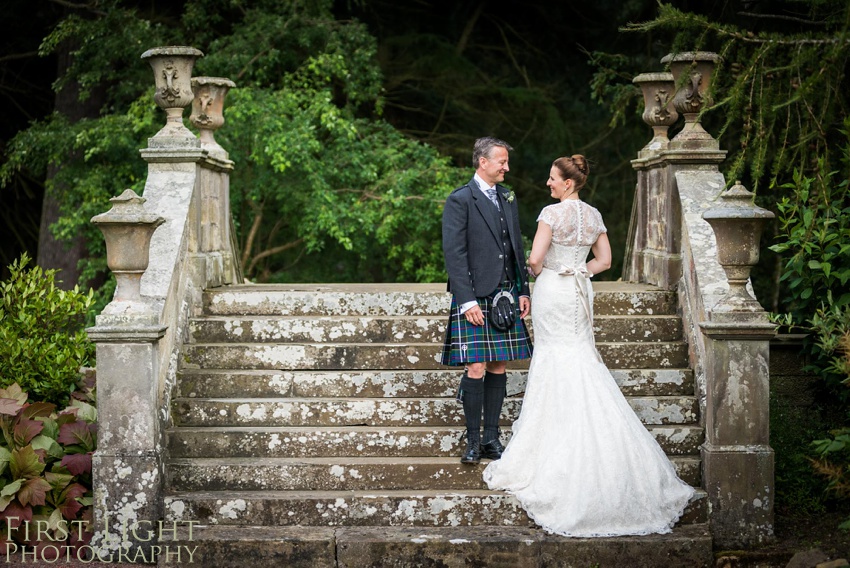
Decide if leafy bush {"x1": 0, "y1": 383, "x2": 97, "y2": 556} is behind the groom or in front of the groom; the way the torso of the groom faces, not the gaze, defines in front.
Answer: behind

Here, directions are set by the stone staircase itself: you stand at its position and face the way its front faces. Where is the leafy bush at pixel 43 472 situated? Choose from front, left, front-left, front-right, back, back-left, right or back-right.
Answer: right

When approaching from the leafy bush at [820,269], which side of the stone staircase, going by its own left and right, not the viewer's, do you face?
left

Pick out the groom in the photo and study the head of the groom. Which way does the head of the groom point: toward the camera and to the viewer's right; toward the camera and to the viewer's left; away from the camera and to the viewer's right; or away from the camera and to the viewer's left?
toward the camera and to the viewer's right

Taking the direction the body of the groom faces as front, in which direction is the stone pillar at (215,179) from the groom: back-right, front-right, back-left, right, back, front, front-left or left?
back

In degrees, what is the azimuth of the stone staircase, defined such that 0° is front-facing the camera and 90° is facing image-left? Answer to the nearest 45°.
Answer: approximately 0°

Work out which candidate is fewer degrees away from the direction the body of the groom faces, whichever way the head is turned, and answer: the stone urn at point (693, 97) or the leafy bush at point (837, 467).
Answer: the leafy bush

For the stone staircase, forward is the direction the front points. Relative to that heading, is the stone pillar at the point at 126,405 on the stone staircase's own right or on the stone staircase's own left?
on the stone staircase's own right

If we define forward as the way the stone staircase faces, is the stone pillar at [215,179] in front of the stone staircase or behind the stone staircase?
behind

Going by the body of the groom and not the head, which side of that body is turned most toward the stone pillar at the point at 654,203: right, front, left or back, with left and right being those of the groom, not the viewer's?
left

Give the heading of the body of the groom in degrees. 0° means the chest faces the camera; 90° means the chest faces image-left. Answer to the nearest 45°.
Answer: approximately 315°

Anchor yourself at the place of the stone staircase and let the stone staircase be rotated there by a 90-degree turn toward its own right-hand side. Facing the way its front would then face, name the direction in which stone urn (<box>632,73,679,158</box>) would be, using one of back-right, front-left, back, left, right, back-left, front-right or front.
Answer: back-right

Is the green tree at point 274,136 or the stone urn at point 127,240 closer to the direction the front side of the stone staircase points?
the stone urn

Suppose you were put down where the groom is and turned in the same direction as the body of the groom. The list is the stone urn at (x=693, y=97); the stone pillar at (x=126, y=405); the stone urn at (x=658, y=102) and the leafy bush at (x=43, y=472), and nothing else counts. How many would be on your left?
2
